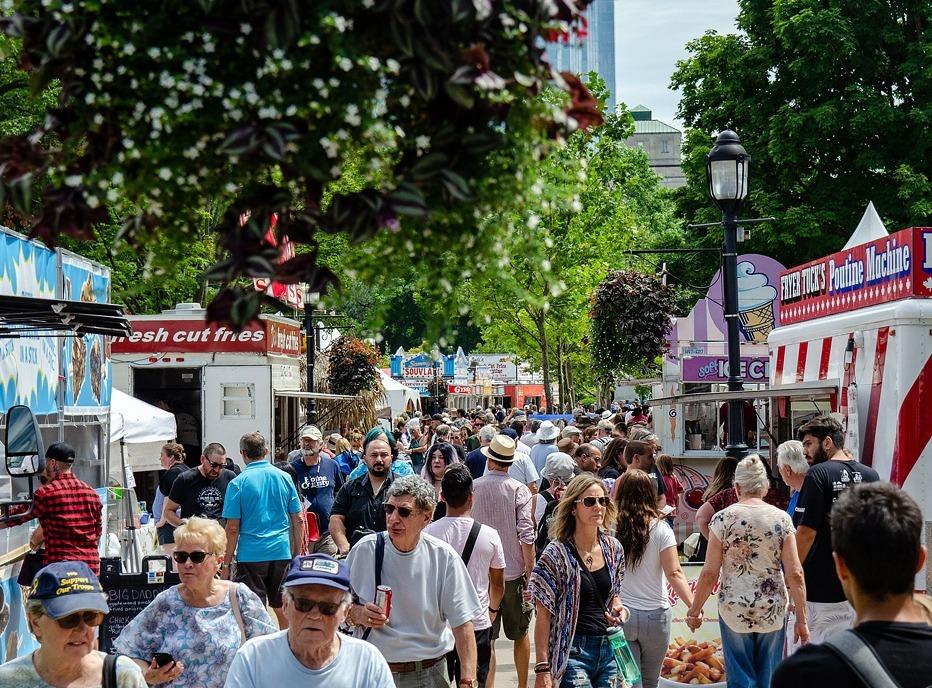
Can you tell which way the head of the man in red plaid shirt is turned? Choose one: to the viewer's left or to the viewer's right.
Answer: to the viewer's left

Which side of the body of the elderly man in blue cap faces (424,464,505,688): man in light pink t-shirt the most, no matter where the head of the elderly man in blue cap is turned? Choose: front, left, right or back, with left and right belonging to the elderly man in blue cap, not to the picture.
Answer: back

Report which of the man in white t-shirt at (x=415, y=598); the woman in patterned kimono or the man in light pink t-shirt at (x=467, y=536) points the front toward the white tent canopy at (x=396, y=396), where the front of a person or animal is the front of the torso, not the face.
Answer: the man in light pink t-shirt at (x=467, y=536)

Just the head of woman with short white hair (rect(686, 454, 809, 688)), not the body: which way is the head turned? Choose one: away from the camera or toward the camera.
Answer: away from the camera

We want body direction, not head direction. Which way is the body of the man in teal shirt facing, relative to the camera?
away from the camera

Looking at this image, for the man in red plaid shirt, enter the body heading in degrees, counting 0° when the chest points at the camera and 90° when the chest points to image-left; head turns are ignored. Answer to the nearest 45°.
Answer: approximately 135°

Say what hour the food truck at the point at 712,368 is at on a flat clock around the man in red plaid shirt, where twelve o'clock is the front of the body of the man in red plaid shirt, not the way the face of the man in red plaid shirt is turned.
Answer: The food truck is roughly at 3 o'clock from the man in red plaid shirt.

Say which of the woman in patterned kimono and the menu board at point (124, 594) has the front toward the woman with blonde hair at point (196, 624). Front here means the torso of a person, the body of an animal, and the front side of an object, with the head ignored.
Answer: the menu board

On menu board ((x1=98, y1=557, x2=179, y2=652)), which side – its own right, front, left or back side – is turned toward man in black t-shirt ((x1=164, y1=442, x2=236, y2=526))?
back

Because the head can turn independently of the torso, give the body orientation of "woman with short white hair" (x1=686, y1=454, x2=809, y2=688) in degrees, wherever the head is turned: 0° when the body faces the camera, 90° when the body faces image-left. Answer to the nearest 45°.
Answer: approximately 180°

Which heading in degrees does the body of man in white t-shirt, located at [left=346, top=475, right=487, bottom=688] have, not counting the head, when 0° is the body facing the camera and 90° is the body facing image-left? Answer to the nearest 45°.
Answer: approximately 0°
